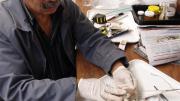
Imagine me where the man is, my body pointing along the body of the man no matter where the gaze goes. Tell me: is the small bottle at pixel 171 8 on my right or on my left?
on my left

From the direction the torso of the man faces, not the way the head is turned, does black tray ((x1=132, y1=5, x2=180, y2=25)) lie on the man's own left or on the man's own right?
on the man's own left

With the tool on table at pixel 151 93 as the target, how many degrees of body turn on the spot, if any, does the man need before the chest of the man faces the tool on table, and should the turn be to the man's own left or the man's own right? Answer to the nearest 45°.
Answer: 0° — they already face it

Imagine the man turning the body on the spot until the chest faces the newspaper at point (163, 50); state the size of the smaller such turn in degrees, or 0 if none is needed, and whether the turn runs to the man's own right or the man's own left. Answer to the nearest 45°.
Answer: approximately 45° to the man's own left

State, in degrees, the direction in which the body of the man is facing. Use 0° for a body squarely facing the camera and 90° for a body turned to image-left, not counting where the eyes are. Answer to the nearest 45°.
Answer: approximately 315°

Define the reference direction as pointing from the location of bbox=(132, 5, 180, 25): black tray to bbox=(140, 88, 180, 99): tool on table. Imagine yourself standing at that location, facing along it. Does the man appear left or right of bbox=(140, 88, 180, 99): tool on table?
right
